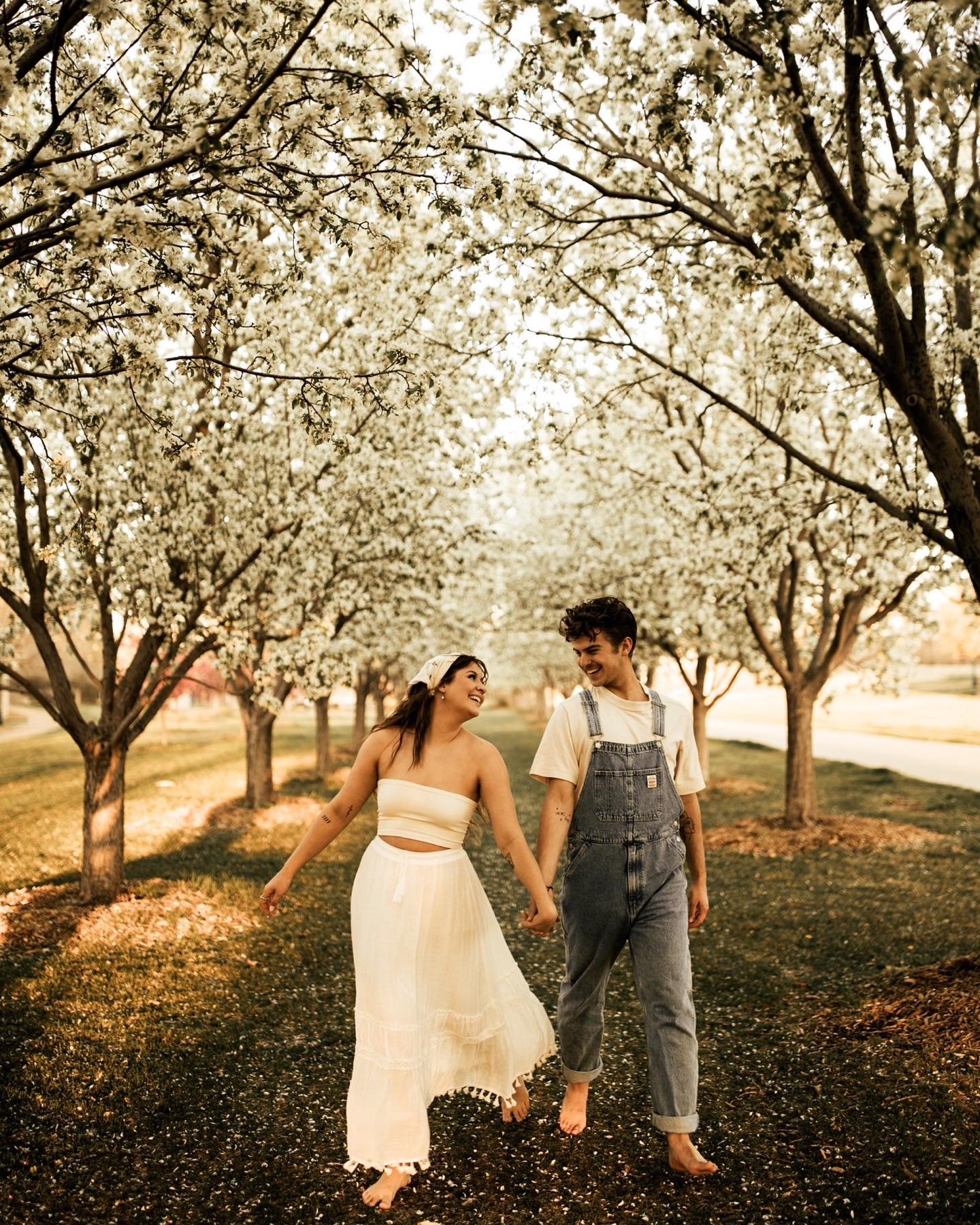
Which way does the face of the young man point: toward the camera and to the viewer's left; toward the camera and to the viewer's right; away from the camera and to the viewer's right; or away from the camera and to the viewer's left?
toward the camera and to the viewer's left

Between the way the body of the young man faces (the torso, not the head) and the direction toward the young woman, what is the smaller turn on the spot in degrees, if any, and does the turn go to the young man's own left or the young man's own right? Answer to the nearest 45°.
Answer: approximately 90° to the young man's own right

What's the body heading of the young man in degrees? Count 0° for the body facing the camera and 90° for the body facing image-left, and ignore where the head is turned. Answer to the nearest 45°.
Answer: approximately 0°
